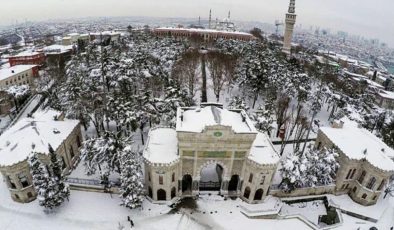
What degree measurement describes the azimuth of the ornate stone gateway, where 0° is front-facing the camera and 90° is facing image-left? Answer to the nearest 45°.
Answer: approximately 0°

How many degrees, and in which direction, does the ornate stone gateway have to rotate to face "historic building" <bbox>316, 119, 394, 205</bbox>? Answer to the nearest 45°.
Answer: approximately 90° to its left

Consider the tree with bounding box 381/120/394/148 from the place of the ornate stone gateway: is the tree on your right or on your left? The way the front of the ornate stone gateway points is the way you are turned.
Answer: on your left

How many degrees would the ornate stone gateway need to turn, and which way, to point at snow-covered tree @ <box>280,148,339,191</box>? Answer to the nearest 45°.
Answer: approximately 90° to its left

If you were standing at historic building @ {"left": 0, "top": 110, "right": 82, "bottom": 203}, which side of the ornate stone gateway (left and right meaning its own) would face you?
right

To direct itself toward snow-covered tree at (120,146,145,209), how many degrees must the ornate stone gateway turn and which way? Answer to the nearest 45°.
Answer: approximately 45° to its right
